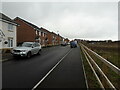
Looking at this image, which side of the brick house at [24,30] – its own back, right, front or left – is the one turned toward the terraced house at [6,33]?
right

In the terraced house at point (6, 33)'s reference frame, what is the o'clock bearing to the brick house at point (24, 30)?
The brick house is roughly at 8 o'clock from the terraced house.

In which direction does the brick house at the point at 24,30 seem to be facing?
to the viewer's right

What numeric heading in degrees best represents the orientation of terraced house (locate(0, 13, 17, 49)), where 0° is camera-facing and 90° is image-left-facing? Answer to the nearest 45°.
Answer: approximately 315°

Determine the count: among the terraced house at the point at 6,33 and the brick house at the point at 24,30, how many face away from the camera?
0
